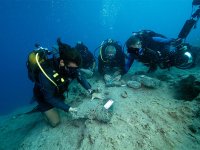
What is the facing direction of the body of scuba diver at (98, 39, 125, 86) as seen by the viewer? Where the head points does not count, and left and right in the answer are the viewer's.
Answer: facing the viewer

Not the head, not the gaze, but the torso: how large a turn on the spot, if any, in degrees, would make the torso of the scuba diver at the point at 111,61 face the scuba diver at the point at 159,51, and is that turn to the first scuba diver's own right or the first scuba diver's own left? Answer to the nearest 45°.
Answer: approximately 90° to the first scuba diver's own left
